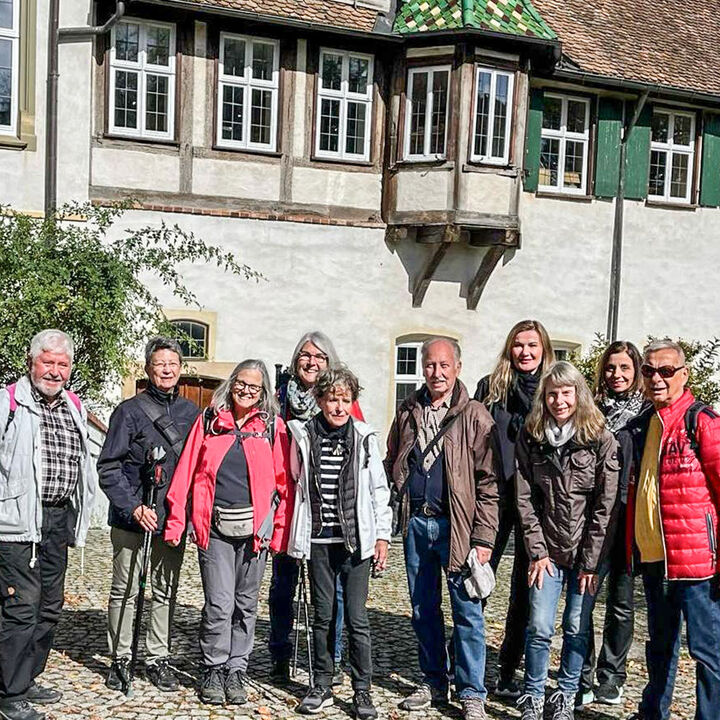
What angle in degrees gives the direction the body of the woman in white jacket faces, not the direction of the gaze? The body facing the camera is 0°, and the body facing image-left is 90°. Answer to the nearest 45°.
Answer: approximately 0°

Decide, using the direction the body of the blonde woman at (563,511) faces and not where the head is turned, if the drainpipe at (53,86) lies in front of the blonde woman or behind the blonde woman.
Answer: behind

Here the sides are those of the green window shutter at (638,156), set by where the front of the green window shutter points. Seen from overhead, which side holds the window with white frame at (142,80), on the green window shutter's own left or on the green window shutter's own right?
on the green window shutter's own right

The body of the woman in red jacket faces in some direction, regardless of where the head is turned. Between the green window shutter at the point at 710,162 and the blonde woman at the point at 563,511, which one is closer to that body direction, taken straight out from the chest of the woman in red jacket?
the blonde woman

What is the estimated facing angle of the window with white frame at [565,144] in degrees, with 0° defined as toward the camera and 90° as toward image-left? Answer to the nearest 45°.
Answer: approximately 0°

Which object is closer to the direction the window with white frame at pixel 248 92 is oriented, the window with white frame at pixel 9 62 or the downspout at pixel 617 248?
the window with white frame

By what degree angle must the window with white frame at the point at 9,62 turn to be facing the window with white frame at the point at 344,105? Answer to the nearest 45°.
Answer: approximately 90° to its left
